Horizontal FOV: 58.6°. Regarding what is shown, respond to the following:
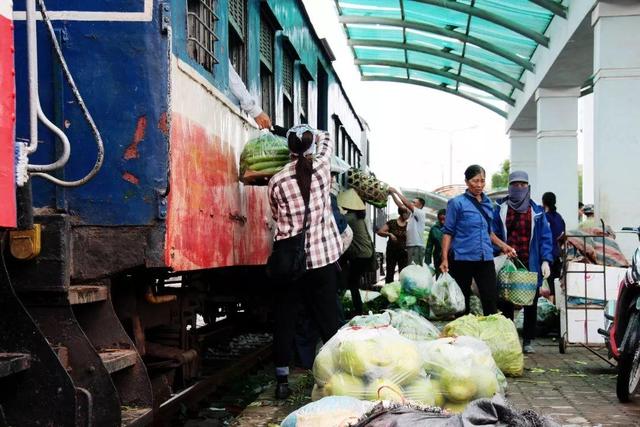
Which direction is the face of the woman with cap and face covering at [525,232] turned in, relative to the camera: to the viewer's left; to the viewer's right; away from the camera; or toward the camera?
toward the camera

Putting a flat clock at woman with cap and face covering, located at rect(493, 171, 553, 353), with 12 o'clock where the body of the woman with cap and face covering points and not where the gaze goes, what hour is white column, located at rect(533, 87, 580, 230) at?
The white column is roughly at 6 o'clock from the woman with cap and face covering.

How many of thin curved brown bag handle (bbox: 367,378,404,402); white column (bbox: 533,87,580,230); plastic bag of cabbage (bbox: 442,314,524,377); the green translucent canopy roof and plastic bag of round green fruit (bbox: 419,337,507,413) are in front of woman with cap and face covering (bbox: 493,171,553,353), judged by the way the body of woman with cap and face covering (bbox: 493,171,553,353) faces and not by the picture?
3

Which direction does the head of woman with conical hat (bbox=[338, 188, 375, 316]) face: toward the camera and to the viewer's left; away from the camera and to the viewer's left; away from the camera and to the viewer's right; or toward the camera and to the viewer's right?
away from the camera and to the viewer's left

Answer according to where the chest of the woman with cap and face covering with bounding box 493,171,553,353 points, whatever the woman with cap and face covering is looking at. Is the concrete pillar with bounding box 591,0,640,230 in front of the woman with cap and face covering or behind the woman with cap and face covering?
behind

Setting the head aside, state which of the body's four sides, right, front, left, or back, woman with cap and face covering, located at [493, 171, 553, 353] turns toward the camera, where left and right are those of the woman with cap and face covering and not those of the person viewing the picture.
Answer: front

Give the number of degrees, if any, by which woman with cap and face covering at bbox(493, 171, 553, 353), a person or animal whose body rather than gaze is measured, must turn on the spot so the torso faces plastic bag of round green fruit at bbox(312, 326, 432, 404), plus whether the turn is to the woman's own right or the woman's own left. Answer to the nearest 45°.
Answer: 0° — they already face it

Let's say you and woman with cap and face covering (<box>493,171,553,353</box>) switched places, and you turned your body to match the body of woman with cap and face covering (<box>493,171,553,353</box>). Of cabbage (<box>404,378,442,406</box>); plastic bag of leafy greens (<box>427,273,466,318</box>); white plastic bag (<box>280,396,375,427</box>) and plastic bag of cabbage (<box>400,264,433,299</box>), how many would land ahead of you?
2
